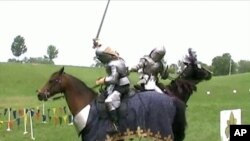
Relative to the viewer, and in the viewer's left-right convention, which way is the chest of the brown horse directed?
facing to the left of the viewer

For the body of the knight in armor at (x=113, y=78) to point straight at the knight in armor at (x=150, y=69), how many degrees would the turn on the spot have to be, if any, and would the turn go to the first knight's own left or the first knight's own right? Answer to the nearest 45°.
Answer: approximately 135° to the first knight's own right

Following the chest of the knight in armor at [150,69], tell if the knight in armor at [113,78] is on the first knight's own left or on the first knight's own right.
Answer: on the first knight's own right

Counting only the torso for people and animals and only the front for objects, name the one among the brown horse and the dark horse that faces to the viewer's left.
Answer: the brown horse

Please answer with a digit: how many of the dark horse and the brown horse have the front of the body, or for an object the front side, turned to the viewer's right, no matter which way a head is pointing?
1

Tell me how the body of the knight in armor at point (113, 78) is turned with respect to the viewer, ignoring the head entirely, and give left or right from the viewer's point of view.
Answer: facing to the left of the viewer

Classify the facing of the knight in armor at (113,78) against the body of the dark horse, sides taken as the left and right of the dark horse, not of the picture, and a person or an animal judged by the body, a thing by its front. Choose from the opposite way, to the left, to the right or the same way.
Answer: the opposite way

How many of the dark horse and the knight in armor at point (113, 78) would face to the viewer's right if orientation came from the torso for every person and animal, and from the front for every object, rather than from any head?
1

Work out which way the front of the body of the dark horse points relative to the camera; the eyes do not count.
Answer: to the viewer's right

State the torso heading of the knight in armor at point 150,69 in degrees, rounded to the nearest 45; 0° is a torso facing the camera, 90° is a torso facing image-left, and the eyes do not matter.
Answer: approximately 315°

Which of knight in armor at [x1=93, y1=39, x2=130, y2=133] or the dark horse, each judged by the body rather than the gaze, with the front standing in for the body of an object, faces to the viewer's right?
the dark horse

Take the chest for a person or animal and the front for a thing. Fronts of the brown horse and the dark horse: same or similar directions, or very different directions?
very different directions

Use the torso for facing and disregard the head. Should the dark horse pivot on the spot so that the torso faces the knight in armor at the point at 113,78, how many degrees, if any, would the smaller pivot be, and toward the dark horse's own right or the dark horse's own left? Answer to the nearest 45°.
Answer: approximately 135° to the dark horse's own right
